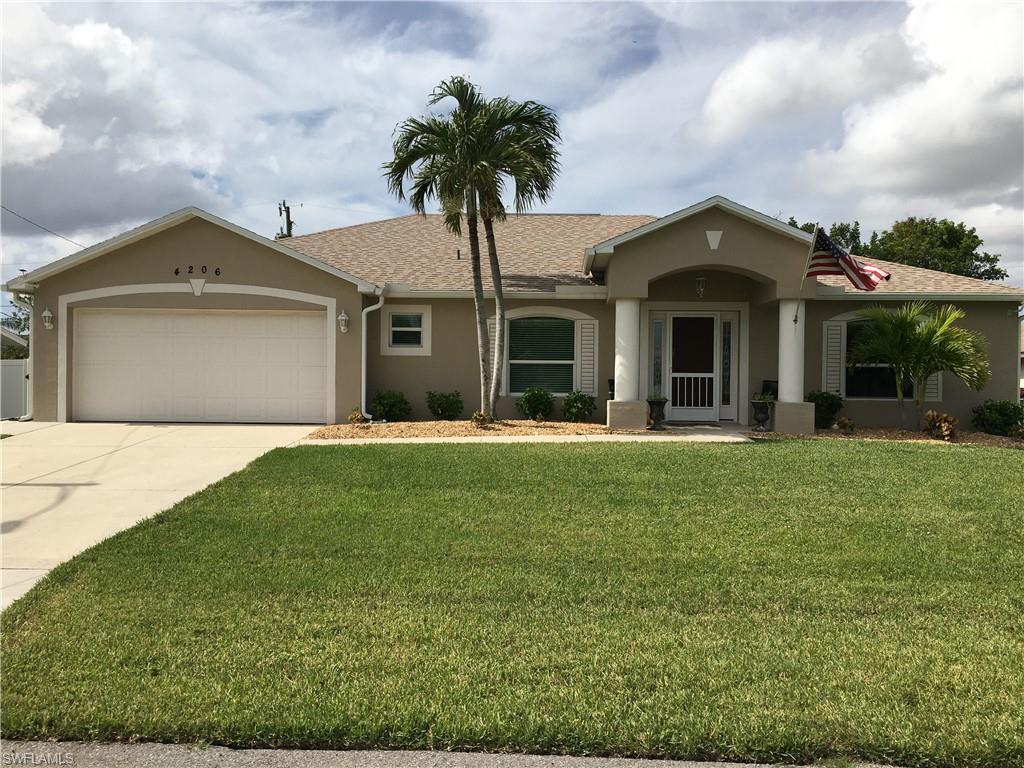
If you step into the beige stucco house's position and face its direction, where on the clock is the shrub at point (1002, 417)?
The shrub is roughly at 9 o'clock from the beige stucco house.

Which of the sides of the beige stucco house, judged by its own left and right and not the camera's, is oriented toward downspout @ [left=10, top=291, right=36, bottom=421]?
right

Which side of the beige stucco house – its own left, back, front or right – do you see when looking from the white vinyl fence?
right

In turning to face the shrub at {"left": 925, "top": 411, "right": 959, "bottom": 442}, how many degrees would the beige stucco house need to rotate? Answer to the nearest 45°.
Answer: approximately 90° to its left

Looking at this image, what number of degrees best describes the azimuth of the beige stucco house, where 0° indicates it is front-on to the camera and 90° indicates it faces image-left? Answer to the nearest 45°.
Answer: approximately 0°

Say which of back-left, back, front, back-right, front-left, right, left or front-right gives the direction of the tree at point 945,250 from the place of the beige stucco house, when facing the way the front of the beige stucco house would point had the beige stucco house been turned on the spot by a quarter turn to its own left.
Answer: front-left
